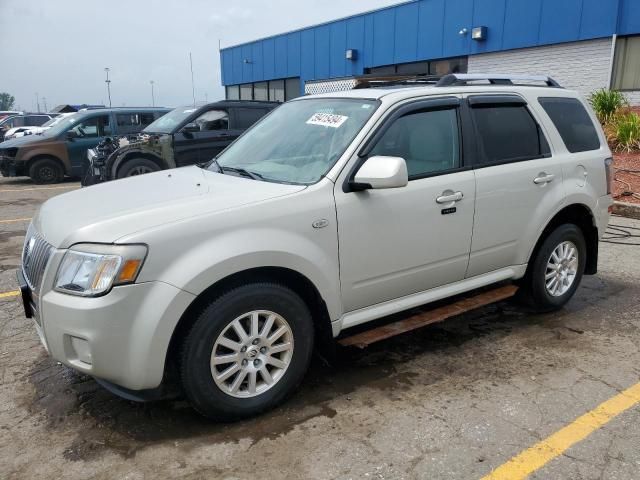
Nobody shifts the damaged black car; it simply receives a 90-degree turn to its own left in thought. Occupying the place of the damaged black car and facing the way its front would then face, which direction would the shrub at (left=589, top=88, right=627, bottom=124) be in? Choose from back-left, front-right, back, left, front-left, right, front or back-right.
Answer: front-left

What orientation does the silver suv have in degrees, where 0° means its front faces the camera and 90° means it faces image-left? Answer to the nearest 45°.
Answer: approximately 45°

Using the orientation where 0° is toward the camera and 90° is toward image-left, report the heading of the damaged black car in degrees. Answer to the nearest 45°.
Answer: approximately 45°

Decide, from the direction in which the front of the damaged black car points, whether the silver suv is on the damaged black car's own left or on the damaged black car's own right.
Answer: on the damaged black car's own left

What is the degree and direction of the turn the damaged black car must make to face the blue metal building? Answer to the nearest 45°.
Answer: approximately 180°

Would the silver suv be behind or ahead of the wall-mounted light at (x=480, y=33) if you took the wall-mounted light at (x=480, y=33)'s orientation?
ahead

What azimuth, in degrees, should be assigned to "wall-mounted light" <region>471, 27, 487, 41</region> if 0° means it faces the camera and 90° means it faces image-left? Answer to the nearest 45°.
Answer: approximately 45°

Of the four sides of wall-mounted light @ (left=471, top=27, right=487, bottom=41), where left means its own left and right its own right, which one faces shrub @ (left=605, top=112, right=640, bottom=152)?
left

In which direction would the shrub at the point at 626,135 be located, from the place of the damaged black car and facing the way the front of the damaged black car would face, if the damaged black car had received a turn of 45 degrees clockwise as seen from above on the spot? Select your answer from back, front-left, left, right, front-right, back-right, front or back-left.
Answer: back

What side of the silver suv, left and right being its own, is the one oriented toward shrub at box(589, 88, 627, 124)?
back

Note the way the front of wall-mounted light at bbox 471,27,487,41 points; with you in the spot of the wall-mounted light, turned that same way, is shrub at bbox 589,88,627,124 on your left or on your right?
on your left
